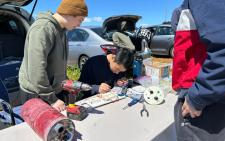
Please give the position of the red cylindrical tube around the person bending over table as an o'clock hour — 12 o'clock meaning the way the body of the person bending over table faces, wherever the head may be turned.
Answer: The red cylindrical tube is roughly at 2 o'clock from the person bending over table.

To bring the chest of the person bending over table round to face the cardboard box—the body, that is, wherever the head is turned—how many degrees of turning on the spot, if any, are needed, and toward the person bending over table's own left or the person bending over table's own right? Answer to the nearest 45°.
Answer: approximately 45° to the person bending over table's own left

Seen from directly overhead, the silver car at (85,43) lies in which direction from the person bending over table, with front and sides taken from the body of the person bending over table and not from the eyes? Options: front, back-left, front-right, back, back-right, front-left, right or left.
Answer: back-left

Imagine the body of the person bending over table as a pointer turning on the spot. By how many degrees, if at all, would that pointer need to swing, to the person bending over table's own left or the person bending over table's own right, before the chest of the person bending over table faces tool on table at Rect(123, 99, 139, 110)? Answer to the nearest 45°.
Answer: approximately 45° to the person bending over table's own right

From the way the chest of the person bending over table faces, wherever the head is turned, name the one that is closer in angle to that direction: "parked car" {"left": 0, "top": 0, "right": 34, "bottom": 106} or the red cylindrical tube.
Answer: the red cylindrical tube

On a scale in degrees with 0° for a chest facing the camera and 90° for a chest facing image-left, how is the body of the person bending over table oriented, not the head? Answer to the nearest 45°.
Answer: approximately 315°

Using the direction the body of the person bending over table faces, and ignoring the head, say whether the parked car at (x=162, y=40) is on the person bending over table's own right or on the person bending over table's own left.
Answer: on the person bending over table's own left

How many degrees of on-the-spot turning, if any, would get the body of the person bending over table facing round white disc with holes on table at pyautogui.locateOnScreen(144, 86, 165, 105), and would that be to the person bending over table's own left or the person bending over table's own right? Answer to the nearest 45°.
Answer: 0° — they already face it

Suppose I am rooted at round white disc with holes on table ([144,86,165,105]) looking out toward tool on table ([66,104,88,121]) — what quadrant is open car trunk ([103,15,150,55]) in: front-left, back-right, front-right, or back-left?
back-right

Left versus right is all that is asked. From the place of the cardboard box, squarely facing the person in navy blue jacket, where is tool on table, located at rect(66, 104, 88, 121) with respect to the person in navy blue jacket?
right
